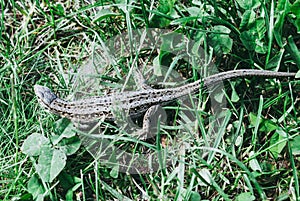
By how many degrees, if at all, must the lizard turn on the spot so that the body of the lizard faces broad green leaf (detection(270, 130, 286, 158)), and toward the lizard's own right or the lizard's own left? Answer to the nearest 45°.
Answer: approximately 180°

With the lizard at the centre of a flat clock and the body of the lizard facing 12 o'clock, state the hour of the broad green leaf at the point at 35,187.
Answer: The broad green leaf is roughly at 11 o'clock from the lizard.

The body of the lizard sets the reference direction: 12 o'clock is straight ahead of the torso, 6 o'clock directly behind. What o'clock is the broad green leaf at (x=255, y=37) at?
The broad green leaf is roughly at 6 o'clock from the lizard.

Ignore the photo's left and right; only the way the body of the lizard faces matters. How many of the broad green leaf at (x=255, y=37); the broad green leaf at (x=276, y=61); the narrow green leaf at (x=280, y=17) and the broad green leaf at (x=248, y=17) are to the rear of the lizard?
4

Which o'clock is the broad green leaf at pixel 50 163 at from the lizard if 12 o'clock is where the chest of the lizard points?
The broad green leaf is roughly at 11 o'clock from the lizard.

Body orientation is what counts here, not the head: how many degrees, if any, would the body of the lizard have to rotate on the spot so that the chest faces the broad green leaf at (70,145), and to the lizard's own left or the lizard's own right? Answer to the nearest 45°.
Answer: approximately 45° to the lizard's own left

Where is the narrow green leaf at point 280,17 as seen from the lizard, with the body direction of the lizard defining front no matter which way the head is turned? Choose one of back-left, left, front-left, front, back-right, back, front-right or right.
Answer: back

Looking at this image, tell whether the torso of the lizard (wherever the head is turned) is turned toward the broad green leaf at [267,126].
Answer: no

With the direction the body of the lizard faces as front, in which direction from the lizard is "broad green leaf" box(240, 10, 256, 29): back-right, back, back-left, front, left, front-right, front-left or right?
back

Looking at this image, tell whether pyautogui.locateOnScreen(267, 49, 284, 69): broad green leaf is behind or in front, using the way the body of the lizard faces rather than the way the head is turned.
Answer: behind

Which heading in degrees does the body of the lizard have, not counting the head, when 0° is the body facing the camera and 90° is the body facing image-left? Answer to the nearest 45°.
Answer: approximately 90°

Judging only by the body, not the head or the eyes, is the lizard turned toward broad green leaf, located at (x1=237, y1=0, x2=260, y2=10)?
no

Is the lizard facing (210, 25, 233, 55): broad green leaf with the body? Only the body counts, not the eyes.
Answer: no
